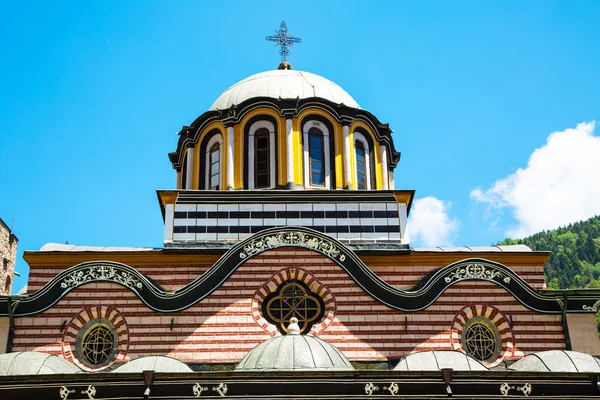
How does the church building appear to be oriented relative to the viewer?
toward the camera
